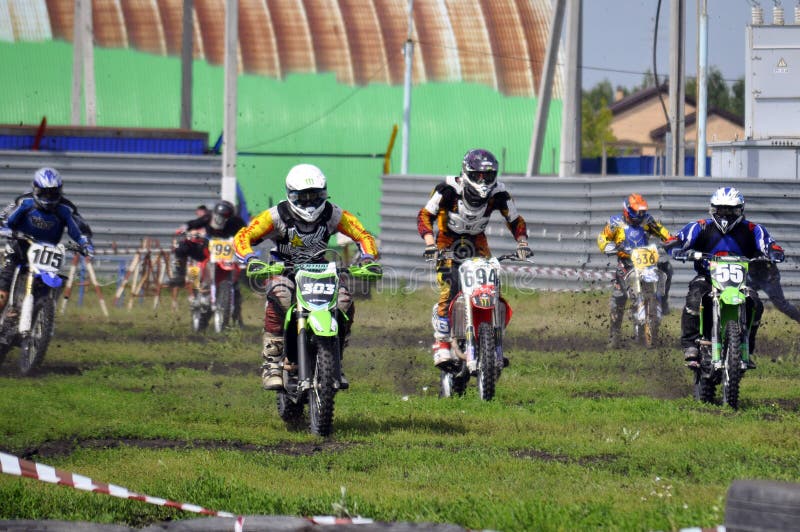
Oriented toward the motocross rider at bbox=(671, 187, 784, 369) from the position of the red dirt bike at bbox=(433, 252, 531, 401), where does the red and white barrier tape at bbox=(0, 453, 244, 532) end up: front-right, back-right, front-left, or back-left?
back-right

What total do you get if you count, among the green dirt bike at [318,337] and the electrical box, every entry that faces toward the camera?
2

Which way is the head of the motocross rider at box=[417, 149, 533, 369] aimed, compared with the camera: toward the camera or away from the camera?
toward the camera

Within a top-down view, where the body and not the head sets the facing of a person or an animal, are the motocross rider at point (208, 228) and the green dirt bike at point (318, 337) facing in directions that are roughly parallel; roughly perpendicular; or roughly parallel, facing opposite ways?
roughly parallel

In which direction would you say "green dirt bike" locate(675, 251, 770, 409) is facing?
toward the camera

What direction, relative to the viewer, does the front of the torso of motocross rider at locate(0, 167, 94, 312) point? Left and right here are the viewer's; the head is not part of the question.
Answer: facing the viewer

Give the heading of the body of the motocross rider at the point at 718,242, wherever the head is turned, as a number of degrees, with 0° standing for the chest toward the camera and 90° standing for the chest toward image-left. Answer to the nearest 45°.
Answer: approximately 0°

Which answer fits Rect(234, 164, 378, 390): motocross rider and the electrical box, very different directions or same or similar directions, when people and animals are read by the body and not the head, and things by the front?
same or similar directions

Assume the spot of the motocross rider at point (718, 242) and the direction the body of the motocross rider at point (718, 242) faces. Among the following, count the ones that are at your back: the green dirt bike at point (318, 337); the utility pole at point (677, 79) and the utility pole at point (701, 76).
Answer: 2

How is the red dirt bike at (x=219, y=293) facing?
toward the camera

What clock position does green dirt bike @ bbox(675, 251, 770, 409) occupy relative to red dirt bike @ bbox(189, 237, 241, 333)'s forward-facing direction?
The green dirt bike is roughly at 11 o'clock from the red dirt bike.

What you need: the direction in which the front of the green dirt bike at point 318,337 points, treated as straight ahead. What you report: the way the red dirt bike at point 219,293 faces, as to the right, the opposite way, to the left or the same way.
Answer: the same way

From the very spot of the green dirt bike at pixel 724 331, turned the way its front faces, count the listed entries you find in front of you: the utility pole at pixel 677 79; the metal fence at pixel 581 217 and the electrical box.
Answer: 0

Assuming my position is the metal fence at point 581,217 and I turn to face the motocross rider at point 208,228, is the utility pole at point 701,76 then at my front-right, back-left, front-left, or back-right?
back-right

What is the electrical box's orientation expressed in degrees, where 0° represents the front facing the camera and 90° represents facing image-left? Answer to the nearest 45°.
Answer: approximately 0°

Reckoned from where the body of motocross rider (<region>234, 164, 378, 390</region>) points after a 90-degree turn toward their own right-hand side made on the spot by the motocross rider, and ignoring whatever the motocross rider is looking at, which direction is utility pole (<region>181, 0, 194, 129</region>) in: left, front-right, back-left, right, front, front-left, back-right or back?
right

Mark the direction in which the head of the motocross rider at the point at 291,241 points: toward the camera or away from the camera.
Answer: toward the camera

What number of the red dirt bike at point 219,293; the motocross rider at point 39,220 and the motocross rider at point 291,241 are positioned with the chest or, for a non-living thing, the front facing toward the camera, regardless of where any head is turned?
3

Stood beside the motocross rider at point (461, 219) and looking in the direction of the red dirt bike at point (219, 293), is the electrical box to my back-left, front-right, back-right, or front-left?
front-right

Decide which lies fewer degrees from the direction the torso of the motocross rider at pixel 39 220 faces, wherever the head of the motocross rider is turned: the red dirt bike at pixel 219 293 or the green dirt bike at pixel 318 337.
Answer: the green dirt bike
